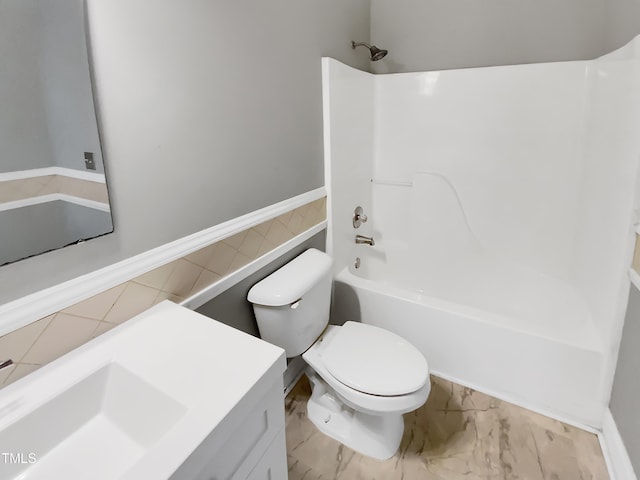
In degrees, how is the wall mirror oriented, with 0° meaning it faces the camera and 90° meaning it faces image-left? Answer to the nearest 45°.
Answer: approximately 315°

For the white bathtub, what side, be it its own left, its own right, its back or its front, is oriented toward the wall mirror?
front

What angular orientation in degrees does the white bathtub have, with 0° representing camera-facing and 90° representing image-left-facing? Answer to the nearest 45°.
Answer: approximately 45°

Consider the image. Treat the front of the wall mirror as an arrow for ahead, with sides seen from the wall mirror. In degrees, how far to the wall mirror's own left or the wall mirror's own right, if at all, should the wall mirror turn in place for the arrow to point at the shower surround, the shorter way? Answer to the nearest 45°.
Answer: approximately 45° to the wall mirror's own left

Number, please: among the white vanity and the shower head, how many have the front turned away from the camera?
0

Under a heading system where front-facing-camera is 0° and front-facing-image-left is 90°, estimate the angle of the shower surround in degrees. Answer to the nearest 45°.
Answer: approximately 45°

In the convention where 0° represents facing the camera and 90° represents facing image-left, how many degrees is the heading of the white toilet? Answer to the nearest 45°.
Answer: approximately 315°

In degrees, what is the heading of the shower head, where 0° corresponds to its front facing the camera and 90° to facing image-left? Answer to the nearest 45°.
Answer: approximately 315°

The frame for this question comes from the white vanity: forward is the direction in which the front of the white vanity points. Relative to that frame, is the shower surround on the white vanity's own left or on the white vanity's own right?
on the white vanity's own left
